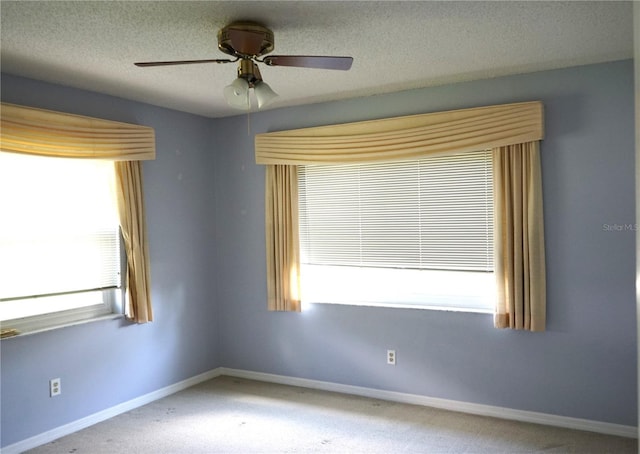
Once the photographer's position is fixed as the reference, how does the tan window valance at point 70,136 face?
facing the viewer and to the right of the viewer

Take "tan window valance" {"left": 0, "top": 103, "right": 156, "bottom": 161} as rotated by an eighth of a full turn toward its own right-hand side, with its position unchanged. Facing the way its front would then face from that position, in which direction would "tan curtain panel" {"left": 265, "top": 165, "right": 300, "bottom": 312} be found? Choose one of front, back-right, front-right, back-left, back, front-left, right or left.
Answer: left

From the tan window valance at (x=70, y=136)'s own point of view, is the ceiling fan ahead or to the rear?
ahead

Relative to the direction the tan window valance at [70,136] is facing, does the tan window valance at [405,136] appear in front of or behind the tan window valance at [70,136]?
in front

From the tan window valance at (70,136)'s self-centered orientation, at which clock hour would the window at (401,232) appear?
The window is roughly at 11 o'clock from the tan window valance.

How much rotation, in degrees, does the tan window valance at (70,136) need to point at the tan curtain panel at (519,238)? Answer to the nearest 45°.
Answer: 0° — it already faces it
